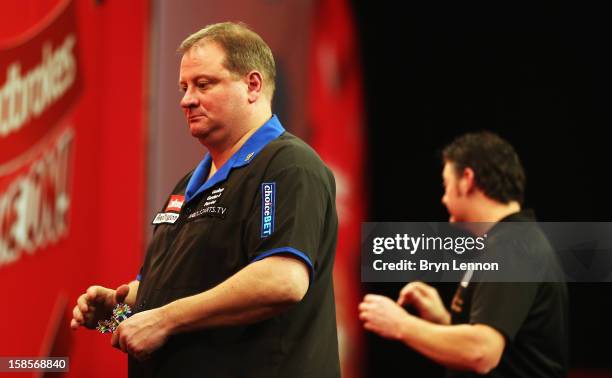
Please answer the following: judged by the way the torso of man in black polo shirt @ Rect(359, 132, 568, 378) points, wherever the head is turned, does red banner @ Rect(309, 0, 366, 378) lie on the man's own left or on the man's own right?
on the man's own right

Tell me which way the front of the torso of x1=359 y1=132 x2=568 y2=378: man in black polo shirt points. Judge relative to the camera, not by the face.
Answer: to the viewer's left

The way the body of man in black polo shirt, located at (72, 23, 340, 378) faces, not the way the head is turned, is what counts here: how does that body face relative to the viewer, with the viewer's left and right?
facing the viewer and to the left of the viewer

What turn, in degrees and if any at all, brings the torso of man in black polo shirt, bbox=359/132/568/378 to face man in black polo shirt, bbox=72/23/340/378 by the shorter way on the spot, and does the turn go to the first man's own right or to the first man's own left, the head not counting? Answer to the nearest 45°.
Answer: approximately 45° to the first man's own left

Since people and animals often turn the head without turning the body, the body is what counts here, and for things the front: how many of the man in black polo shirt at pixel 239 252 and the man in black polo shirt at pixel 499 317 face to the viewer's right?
0

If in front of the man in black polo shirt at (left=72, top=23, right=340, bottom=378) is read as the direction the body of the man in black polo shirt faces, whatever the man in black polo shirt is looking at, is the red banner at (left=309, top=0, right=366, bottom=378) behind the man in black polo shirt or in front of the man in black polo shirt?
behind
